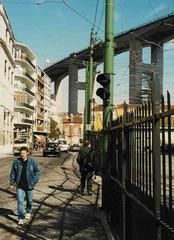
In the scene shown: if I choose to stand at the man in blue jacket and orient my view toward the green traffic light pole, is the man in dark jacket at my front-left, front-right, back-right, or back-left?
front-left

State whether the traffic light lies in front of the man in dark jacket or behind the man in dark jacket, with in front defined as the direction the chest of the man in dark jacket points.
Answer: behind

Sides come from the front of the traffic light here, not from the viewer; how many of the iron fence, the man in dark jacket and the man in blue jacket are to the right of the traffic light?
1

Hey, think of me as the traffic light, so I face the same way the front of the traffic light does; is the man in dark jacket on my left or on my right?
on my right

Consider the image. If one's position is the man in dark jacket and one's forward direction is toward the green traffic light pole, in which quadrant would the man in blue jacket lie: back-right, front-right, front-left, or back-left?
front-right

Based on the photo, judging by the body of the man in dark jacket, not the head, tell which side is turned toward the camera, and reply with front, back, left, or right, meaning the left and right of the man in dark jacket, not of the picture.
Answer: back
